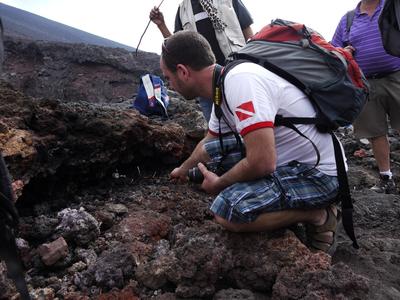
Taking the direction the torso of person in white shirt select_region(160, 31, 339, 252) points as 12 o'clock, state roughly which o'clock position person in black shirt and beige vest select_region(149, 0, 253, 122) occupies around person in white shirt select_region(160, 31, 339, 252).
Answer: person in black shirt and beige vest select_region(149, 0, 253, 122) is roughly at 3 o'clock from person in white shirt select_region(160, 31, 339, 252).

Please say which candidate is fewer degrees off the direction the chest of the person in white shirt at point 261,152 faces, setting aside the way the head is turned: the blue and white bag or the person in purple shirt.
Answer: the blue and white bag

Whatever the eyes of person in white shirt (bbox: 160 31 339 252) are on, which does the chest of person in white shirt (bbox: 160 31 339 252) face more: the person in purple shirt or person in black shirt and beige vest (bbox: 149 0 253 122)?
the person in black shirt and beige vest

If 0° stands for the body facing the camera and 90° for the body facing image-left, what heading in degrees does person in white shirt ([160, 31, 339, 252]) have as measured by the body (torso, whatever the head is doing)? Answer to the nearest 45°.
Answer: approximately 90°

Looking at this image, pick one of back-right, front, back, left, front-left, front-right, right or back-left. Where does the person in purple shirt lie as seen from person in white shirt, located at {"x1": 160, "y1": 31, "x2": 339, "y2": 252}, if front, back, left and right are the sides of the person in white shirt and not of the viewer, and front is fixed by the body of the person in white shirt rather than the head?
back-right

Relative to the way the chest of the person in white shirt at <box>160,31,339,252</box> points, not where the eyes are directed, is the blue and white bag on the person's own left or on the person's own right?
on the person's own right

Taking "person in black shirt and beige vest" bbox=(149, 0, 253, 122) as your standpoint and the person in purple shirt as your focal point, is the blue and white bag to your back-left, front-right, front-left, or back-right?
back-left

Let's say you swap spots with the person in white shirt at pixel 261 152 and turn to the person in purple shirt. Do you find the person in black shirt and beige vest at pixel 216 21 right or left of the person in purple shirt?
left
